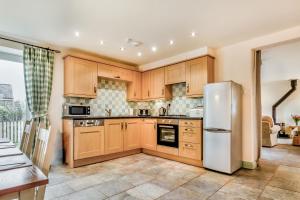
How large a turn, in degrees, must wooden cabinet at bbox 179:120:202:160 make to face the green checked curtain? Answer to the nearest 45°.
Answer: approximately 45° to its right

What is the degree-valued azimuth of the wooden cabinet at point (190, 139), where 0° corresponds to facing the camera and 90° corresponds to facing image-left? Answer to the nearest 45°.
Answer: approximately 45°

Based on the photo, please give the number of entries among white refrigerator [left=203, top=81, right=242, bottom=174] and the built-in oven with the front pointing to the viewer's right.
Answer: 0

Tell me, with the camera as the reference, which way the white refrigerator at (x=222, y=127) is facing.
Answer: facing the viewer and to the left of the viewer

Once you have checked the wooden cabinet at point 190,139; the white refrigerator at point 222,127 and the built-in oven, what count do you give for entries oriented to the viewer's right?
0

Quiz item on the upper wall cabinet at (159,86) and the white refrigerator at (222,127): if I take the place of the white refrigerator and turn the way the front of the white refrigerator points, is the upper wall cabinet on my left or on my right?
on my right

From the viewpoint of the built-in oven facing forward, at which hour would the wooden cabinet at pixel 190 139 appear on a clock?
The wooden cabinet is roughly at 9 o'clock from the built-in oven.

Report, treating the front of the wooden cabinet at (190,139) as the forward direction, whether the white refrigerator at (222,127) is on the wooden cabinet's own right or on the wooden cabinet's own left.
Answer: on the wooden cabinet's own left

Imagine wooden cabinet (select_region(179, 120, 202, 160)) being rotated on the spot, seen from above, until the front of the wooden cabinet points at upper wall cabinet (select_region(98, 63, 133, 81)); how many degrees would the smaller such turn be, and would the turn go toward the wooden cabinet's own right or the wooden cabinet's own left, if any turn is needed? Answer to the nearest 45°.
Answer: approximately 45° to the wooden cabinet's own right

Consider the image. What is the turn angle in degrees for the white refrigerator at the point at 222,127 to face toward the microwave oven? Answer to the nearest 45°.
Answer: approximately 45° to its right

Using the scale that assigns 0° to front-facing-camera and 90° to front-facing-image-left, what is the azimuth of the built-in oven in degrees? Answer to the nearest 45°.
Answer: approximately 45°

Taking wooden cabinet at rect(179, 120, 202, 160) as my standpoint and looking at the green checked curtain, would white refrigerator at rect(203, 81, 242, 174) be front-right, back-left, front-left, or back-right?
back-left

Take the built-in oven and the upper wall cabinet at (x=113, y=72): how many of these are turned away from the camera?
0

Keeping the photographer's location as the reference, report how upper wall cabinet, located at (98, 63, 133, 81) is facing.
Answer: facing the viewer and to the right of the viewer
